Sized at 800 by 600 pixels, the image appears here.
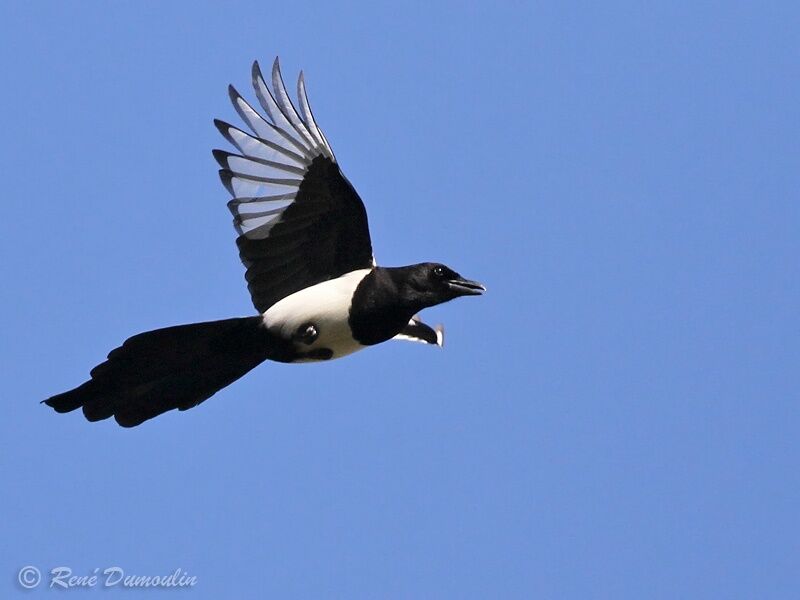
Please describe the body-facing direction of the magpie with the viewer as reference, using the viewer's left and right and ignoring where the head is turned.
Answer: facing to the right of the viewer
